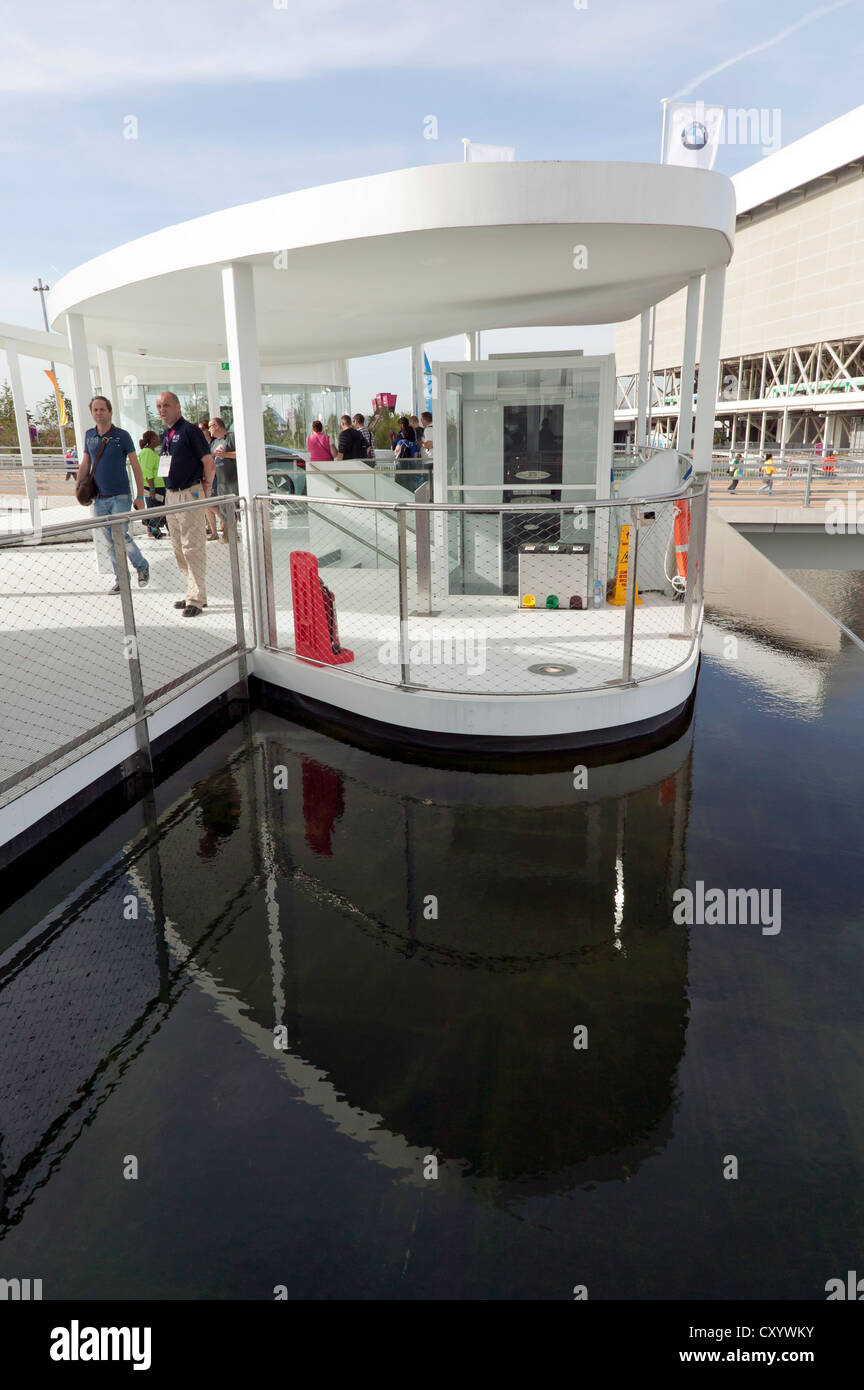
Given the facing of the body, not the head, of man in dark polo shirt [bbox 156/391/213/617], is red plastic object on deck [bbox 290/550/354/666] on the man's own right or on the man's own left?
on the man's own left

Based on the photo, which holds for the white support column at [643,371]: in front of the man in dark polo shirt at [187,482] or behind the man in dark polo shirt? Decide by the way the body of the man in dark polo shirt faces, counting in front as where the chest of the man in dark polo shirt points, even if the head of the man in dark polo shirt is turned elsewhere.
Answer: behind

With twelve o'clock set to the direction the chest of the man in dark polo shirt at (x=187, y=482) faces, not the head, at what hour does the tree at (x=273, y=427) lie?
The tree is roughly at 5 o'clock from the man in dark polo shirt.

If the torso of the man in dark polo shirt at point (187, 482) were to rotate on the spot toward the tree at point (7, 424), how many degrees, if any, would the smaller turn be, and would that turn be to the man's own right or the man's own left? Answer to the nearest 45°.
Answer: approximately 135° to the man's own right

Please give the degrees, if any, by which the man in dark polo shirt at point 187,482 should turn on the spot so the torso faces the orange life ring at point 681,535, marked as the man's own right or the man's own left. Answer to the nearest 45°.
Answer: approximately 135° to the man's own left

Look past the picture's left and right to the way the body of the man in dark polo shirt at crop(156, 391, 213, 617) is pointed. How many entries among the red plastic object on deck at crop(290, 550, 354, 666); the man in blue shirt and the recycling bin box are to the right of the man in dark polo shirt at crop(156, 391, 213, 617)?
1

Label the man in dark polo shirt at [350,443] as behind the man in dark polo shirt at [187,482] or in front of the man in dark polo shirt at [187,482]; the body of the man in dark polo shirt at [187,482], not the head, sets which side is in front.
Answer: behind

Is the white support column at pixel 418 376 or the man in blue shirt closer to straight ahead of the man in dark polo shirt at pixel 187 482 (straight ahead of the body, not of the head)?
the man in blue shirt

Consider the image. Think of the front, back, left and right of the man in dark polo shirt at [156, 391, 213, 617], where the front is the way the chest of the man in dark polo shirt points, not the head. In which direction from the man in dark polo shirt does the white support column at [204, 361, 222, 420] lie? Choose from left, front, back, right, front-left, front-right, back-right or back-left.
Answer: back-right

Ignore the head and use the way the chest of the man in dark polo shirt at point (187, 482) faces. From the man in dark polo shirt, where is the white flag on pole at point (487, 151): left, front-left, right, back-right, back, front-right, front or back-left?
back

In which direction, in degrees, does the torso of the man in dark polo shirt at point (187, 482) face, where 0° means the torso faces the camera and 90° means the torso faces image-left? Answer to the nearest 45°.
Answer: approximately 45°

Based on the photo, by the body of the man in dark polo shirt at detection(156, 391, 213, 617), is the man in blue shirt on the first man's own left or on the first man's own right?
on the first man's own right

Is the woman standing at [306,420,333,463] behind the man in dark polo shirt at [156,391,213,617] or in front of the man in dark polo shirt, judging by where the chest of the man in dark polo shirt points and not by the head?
behind

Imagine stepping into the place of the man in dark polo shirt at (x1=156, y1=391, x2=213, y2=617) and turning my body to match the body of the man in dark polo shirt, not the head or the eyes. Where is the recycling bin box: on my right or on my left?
on my left
